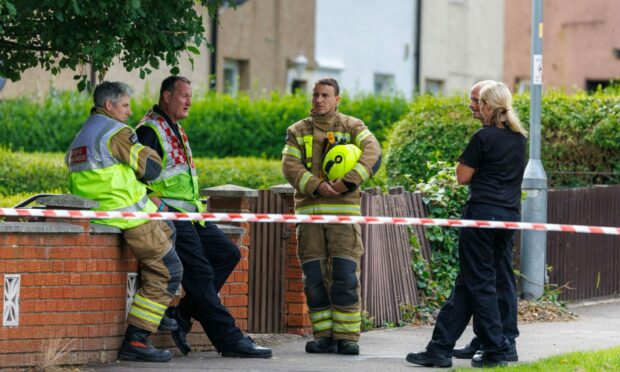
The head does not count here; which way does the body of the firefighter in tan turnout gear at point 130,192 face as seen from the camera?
to the viewer's right

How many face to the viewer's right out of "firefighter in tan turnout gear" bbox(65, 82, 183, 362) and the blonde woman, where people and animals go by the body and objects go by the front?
1

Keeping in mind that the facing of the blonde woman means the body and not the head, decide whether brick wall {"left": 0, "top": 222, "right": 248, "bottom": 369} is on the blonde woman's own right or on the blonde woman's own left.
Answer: on the blonde woman's own left

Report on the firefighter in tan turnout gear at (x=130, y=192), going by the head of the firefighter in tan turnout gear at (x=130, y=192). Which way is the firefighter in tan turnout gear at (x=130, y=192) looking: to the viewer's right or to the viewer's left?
to the viewer's right

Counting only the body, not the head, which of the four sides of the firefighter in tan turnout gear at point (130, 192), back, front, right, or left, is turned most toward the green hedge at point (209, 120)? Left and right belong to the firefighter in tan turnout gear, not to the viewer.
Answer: left

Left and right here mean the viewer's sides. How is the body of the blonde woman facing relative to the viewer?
facing away from the viewer and to the left of the viewer

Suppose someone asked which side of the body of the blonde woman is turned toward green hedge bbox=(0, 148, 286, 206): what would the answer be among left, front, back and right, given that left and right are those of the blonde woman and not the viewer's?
front
